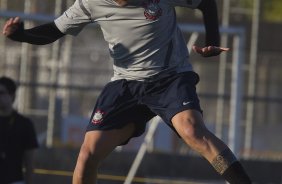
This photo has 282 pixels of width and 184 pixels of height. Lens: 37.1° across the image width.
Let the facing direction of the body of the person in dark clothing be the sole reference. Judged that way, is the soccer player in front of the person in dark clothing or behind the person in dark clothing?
in front

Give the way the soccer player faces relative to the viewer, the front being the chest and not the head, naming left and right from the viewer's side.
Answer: facing the viewer

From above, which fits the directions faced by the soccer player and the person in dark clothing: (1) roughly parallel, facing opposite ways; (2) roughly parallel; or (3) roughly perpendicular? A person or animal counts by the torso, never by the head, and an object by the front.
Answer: roughly parallel

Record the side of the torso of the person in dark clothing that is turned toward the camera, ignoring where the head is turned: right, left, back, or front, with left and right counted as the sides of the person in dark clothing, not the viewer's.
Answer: front

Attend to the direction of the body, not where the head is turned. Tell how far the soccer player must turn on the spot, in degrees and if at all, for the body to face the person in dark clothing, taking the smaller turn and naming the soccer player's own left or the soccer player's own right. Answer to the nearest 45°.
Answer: approximately 135° to the soccer player's own right

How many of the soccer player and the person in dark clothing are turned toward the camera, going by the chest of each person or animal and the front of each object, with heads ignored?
2
